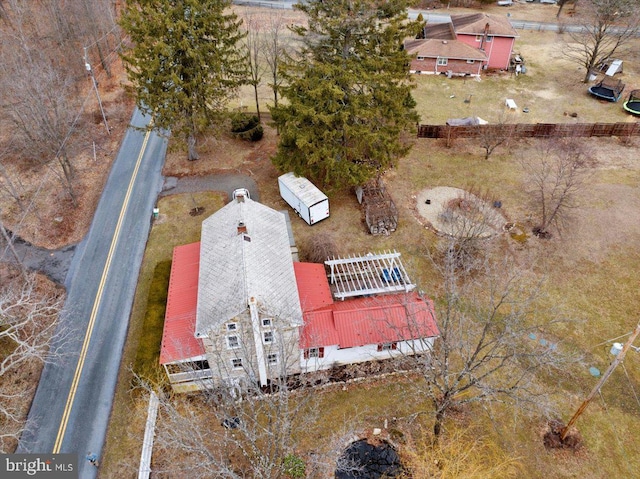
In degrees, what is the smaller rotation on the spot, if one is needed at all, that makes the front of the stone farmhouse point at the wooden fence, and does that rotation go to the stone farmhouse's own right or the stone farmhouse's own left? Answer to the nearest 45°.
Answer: approximately 135° to the stone farmhouse's own right

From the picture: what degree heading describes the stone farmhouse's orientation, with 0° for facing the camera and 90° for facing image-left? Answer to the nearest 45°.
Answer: approximately 90°

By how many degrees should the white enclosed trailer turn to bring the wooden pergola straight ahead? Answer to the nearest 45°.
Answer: approximately 180°

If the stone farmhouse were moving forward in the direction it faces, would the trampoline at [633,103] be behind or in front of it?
behind

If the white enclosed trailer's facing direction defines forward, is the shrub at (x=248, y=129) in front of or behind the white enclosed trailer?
in front

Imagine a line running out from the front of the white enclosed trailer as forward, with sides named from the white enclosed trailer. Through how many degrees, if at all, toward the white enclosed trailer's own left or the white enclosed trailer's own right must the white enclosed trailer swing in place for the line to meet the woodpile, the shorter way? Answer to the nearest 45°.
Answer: approximately 135° to the white enclosed trailer's own right

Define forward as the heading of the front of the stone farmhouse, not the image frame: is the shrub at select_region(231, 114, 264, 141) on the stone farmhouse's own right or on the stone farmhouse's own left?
on the stone farmhouse's own right

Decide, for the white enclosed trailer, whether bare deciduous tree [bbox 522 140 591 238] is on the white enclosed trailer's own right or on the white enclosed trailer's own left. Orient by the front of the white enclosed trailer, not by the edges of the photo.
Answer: on the white enclosed trailer's own right

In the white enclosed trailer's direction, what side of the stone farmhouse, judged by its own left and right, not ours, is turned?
right

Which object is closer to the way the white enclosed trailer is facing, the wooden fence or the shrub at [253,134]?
the shrub

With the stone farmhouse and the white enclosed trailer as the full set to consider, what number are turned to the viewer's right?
0

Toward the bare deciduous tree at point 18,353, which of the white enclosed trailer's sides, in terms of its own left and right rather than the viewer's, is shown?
left

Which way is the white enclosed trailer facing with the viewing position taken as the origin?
facing away from the viewer and to the left of the viewer
